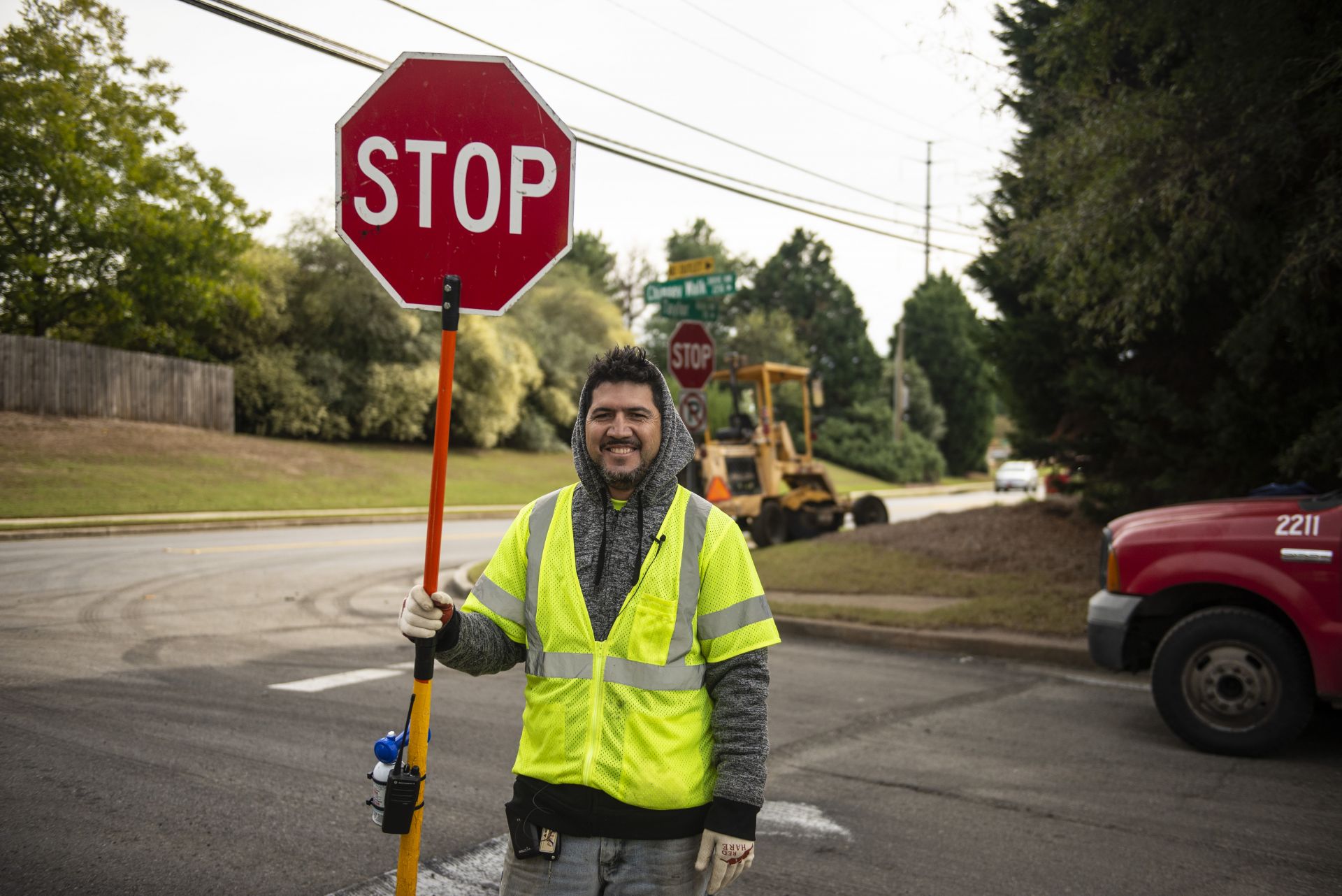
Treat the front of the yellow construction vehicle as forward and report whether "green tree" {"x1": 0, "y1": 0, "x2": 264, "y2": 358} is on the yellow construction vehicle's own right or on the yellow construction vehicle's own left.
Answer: on the yellow construction vehicle's own left

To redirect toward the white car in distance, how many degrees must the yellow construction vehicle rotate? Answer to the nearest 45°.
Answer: approximately 45° to its left

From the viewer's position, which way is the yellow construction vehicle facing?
facing away from the viewer and to the right of the viewer

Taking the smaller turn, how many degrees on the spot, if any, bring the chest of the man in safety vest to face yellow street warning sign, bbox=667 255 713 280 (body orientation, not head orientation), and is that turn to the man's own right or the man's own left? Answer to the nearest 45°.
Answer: approximately 180°

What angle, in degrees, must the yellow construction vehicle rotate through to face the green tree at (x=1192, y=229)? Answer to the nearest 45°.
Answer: approximately 90° to its right

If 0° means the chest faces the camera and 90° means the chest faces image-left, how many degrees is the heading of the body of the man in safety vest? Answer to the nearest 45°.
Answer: approximately 0°

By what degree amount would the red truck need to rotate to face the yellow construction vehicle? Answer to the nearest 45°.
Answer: approximately 45° to its right

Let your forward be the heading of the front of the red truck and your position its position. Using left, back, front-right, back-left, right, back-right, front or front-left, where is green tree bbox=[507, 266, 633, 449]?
front-right

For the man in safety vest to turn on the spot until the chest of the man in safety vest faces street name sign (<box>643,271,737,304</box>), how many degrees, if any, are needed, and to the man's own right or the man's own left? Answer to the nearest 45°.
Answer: approximately 180°

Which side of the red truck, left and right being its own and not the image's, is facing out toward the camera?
left

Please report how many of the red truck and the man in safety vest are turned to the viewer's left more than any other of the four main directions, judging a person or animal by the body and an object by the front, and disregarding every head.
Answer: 1
